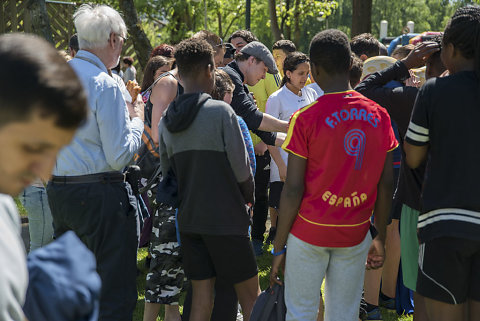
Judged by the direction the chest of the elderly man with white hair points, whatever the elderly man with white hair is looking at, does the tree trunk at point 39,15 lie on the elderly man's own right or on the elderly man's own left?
on the elderly man's own left

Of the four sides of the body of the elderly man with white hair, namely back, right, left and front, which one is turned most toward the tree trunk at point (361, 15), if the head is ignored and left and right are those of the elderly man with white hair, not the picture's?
front

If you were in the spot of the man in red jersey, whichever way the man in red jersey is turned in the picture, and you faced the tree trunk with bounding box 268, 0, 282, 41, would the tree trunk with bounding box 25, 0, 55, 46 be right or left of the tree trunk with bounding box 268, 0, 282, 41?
left

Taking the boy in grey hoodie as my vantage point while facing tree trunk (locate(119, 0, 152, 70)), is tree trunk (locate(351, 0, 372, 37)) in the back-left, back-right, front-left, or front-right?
front-right

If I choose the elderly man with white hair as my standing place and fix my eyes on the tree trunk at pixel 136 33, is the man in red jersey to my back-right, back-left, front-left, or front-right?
back-right

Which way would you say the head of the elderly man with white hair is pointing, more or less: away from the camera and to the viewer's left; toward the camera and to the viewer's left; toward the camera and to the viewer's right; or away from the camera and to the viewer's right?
away from the camera and to the viewer's right

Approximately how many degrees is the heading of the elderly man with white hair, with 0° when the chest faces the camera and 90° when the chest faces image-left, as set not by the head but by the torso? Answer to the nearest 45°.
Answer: approximately 225°

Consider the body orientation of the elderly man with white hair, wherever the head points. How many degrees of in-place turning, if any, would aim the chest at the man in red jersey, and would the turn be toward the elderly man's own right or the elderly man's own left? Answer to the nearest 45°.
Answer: approximately 45° to the elderly man's own right

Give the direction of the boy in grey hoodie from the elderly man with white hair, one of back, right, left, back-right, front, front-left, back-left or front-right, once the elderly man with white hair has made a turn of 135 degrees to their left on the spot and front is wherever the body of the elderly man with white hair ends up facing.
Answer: back

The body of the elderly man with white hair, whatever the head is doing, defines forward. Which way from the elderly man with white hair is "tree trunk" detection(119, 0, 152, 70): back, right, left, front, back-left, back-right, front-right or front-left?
front-left
